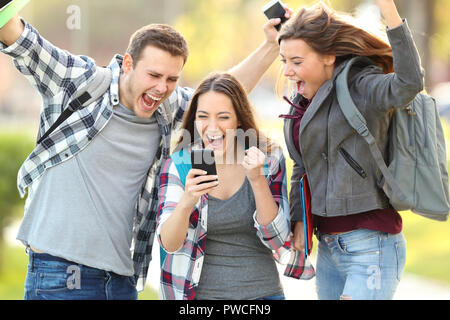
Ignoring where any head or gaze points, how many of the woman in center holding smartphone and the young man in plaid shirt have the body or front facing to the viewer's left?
0

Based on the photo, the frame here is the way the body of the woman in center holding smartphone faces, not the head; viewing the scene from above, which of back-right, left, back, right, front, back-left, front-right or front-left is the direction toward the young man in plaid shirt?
right

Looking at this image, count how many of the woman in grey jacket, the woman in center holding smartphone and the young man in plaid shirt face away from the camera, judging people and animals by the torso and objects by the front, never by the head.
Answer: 0

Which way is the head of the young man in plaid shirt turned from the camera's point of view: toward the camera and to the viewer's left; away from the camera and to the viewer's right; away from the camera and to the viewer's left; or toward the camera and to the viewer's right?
toward the camera and to the viewer's right

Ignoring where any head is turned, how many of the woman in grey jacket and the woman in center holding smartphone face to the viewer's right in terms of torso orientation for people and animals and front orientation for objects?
0

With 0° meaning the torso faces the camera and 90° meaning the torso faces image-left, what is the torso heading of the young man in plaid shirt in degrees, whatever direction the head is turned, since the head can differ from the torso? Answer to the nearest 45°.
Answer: approximately 315°

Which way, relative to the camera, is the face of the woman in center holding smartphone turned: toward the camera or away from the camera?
toward the camera

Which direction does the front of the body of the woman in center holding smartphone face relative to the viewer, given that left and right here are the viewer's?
facing the viewer

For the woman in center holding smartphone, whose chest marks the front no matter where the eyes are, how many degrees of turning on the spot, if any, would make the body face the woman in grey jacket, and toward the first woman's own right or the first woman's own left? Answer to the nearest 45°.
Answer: approximately 90° to the first woman's own left

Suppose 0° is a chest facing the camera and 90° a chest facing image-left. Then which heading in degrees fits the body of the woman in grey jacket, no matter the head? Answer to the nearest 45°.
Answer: approximately 45°
